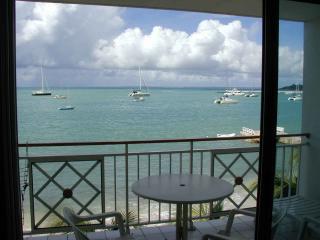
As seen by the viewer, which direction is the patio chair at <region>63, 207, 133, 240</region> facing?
to the viewer's right
